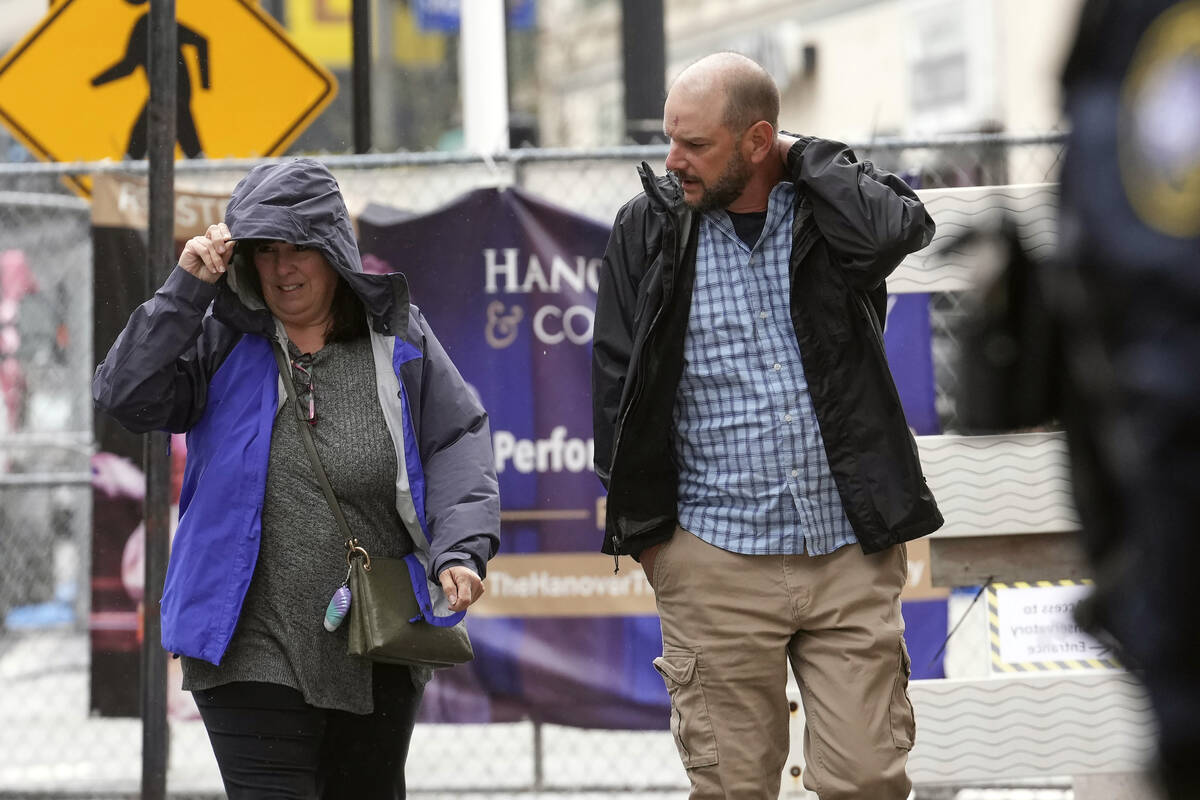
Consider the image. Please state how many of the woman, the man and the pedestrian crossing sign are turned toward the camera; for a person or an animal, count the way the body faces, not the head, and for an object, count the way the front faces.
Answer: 3

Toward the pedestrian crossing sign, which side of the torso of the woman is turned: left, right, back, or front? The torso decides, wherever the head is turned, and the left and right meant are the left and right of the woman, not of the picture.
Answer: back

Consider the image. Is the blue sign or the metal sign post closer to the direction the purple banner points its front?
the metal sign post

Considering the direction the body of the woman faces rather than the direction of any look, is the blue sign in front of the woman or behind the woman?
behind

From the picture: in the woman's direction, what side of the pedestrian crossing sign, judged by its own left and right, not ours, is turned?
front

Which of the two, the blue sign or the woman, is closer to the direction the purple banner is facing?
the woman

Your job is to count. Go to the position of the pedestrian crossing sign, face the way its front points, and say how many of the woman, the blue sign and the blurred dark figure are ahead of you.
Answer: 2

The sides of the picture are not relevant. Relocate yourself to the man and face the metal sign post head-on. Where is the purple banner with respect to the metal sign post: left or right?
right

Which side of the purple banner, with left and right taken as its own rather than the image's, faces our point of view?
front

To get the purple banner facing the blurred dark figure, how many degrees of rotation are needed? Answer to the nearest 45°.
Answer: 0° — it already faces them

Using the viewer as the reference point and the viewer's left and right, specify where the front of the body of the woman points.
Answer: facing the viewer
